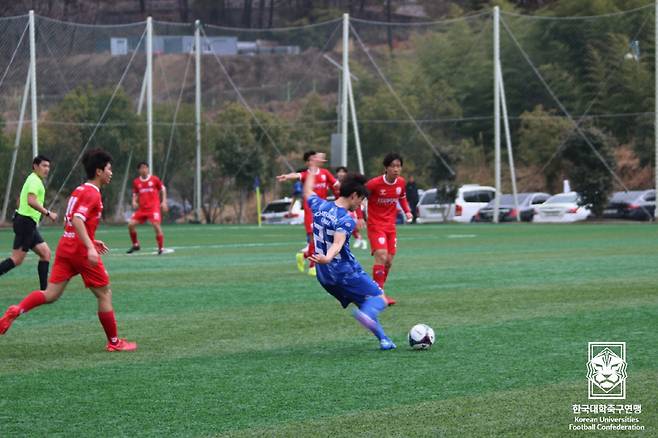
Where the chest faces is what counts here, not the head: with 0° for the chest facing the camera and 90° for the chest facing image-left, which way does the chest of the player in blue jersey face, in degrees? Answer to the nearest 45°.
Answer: approximately 225°

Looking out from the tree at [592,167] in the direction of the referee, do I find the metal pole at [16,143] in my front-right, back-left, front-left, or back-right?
front-right

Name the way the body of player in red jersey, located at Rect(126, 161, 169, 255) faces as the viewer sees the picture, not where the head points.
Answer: toward the camera

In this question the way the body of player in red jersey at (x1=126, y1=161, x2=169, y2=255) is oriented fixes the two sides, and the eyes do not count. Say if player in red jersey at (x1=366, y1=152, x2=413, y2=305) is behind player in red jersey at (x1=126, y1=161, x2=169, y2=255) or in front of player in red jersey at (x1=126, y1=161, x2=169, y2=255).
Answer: in front

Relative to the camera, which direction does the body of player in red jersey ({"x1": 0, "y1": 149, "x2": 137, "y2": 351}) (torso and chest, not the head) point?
to the viewer's right

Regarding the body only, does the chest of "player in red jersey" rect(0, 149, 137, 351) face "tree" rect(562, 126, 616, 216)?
no

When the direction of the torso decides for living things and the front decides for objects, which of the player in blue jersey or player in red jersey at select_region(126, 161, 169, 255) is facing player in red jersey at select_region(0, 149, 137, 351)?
player in red jersey at select_region(126, 161, 169, 255)

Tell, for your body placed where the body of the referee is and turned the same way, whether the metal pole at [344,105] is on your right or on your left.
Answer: on your left

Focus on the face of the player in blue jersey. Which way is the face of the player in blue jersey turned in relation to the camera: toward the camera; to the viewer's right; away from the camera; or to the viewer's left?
to the viewer's right

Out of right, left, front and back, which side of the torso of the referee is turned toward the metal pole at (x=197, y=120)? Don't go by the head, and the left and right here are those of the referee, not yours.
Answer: left

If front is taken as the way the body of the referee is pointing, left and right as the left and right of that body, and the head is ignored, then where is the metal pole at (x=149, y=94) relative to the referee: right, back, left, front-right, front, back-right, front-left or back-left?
left

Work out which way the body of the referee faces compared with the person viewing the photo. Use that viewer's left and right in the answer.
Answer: facing to the right of the viewer

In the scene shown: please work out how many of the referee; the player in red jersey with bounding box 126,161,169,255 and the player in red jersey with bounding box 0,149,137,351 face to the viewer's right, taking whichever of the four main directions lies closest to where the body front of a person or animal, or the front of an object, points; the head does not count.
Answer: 2

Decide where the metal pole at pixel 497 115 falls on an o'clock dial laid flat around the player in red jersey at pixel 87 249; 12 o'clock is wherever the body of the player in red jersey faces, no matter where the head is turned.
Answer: The metal pole is roughly at 10 o'clock from the player in red jersey.

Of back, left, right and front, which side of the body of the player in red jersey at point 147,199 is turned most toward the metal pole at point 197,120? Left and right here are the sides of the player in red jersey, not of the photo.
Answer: back

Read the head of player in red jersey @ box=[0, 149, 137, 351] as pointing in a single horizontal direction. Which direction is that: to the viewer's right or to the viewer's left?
to the viewer's right

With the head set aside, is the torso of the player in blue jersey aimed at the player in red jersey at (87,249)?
no
